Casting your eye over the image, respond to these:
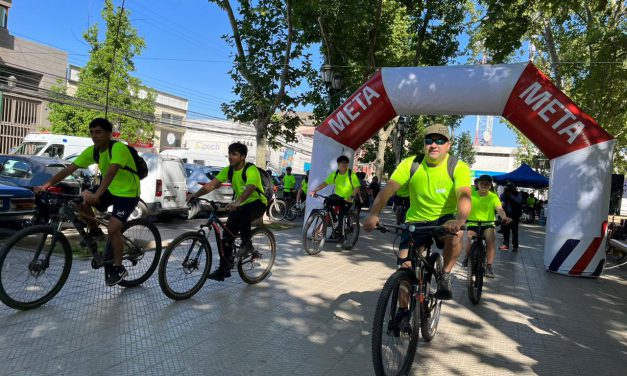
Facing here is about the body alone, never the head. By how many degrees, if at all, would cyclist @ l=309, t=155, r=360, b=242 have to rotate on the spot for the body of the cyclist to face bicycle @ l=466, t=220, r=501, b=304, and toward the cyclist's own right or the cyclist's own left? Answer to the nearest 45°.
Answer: approximately 90° to the cyclist's own left

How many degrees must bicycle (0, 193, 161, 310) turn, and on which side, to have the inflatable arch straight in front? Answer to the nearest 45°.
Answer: approximately 135° to its left

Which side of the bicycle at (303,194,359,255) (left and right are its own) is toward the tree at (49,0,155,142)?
right

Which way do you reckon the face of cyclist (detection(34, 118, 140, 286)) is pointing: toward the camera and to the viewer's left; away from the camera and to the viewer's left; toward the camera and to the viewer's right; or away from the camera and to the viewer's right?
toward the camera and to the viewer's left

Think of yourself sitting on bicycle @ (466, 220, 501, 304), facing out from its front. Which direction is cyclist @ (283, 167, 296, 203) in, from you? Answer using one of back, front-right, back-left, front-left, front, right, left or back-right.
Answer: back-right

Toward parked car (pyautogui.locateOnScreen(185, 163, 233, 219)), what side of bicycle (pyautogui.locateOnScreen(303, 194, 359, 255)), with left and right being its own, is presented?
right

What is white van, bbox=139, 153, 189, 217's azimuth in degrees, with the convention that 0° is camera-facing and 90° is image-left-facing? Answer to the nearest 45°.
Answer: approximately 135°

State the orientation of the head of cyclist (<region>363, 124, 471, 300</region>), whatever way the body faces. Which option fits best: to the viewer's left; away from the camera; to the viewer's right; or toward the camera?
toward the camera

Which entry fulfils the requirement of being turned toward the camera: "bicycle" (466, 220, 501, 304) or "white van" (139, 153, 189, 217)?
the bicycle

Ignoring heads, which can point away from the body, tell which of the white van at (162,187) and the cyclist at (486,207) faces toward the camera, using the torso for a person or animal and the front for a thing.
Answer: the cyclist

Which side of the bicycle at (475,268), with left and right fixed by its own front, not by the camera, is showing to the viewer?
front

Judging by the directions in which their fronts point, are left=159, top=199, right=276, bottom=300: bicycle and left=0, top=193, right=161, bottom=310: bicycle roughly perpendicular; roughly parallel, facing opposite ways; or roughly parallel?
roughly parallel

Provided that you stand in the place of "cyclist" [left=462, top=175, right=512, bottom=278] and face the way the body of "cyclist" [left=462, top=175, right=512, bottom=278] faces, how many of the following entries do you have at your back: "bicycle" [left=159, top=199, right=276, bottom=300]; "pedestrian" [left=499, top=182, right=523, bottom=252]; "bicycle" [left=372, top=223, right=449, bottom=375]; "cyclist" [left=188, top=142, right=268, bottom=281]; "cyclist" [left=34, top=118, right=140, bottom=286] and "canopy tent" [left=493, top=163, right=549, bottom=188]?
2

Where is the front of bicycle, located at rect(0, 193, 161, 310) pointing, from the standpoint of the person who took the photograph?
facing the viewer and to the left of the viewer

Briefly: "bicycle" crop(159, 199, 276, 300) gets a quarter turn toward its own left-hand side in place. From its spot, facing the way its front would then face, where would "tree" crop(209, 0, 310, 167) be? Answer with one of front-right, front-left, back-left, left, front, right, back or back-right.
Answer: back-left

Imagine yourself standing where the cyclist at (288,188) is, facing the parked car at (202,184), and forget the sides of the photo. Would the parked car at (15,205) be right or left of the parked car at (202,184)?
left

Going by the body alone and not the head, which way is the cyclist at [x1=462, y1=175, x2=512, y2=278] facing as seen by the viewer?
toward the camera

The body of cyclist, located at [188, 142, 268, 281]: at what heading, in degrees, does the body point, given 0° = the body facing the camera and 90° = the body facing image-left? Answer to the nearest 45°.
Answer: approximately 45°

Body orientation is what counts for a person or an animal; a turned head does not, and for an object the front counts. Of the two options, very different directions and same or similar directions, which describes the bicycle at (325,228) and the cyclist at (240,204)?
same or similar directions
